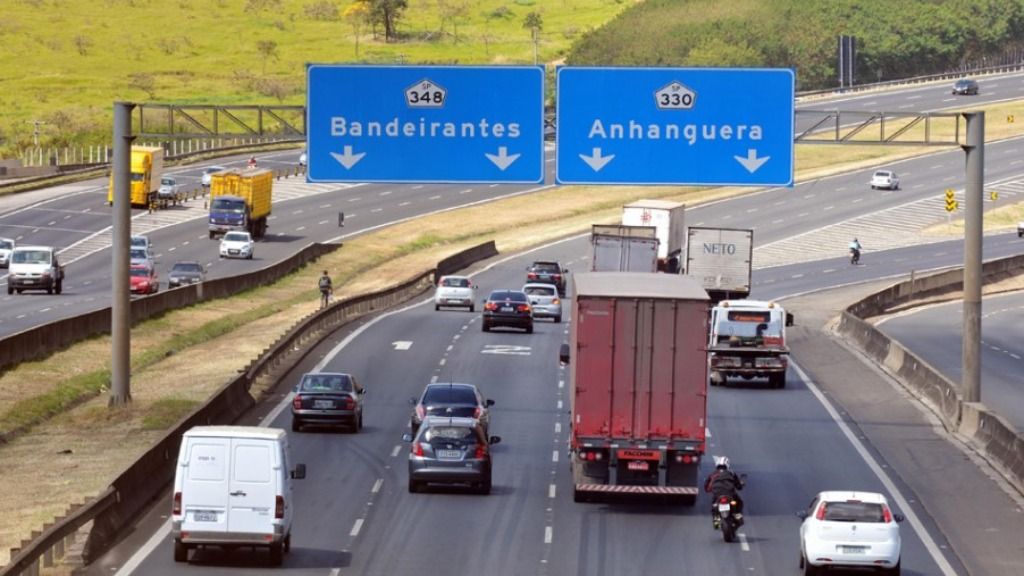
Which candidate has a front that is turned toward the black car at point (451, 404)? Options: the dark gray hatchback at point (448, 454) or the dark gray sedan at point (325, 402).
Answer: the dark gray hatchback at point (448, 454)

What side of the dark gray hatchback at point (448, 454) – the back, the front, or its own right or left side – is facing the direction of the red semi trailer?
right

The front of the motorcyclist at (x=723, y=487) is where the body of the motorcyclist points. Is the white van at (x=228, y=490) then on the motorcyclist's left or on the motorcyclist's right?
on the motorcyclist's left

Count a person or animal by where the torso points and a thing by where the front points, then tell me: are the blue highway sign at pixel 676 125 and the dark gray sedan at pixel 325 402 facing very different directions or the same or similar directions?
very different directions

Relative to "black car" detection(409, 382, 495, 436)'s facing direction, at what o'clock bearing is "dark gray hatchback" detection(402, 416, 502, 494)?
The dark gray hatchback is roughly at 6 o'clock from the black car.

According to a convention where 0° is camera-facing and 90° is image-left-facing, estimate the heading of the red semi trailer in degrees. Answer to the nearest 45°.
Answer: approximately 180°

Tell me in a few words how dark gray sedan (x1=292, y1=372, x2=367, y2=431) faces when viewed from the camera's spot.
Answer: facing away from the viewer

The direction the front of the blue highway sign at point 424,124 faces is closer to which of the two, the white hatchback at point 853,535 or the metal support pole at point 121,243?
the white hatchback

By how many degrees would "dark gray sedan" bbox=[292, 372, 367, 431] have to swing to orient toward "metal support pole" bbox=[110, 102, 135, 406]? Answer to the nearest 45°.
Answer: approximately 90° to its left

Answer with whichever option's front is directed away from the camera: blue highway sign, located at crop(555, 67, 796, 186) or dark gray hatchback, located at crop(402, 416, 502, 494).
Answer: the dark gray hatchback

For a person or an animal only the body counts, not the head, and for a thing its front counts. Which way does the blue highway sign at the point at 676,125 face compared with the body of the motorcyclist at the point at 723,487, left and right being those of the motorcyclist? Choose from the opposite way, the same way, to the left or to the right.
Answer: the opposite way

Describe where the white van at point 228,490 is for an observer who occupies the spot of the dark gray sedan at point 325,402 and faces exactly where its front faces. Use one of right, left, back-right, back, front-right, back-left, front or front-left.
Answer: back

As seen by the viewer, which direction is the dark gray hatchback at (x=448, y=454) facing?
away from the camera

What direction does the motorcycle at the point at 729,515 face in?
away from the camera
